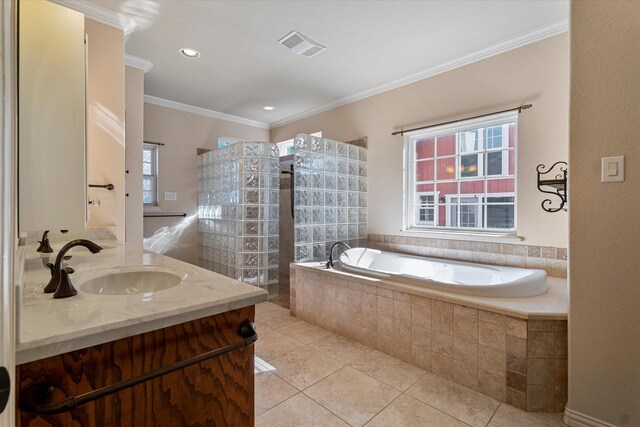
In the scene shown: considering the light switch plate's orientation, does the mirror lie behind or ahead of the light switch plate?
ahead

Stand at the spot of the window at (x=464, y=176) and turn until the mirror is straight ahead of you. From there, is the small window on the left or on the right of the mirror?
right

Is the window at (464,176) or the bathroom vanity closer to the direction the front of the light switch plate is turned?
the bathroom vanity

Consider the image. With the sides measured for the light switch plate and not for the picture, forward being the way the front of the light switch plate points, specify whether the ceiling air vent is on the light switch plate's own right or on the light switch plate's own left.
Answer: on the light switch plate's own right

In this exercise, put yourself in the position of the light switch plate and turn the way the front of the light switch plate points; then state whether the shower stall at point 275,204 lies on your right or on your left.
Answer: on your right
